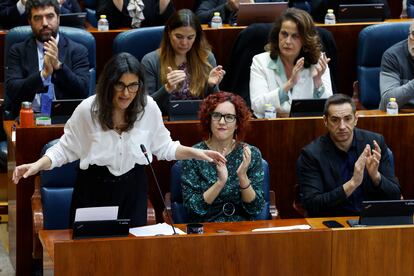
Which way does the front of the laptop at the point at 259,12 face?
away from the camera

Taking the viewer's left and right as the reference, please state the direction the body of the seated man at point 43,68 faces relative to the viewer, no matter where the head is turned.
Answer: facing the viewer

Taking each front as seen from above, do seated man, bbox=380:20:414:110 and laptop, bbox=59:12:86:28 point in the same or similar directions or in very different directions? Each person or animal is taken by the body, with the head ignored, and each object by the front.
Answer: very different directions

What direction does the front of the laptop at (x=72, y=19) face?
away from the camera

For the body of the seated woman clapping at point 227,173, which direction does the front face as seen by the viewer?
toward the camera

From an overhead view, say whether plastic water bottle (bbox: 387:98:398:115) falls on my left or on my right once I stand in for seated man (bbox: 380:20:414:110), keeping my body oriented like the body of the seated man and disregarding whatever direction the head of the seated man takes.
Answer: on my right

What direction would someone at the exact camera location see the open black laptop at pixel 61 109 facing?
facing away from the viewer
